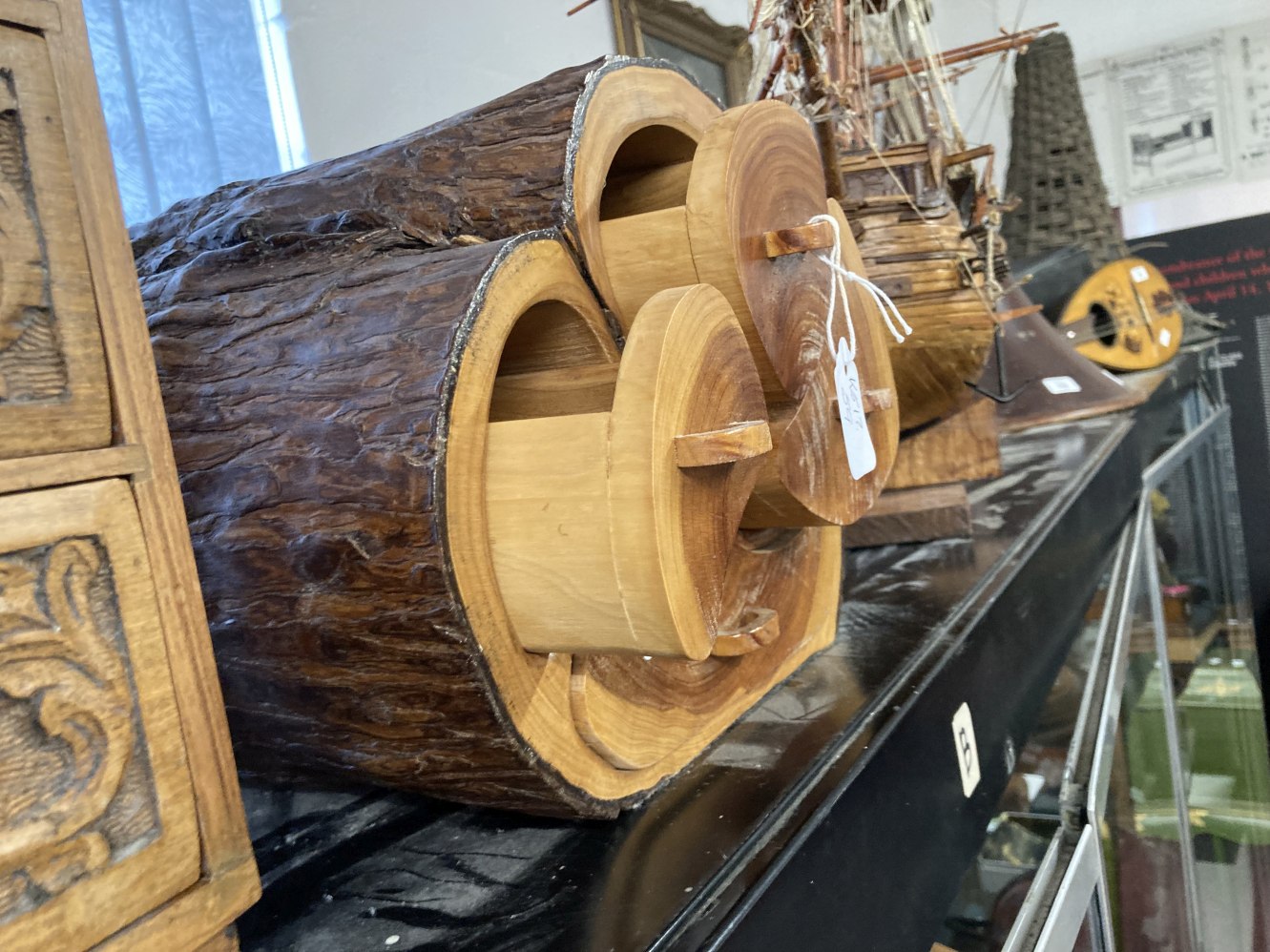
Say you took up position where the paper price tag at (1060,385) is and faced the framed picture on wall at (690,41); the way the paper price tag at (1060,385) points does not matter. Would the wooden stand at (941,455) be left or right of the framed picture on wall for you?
left

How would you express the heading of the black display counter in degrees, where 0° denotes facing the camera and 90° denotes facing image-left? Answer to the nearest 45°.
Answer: approximately 315°
